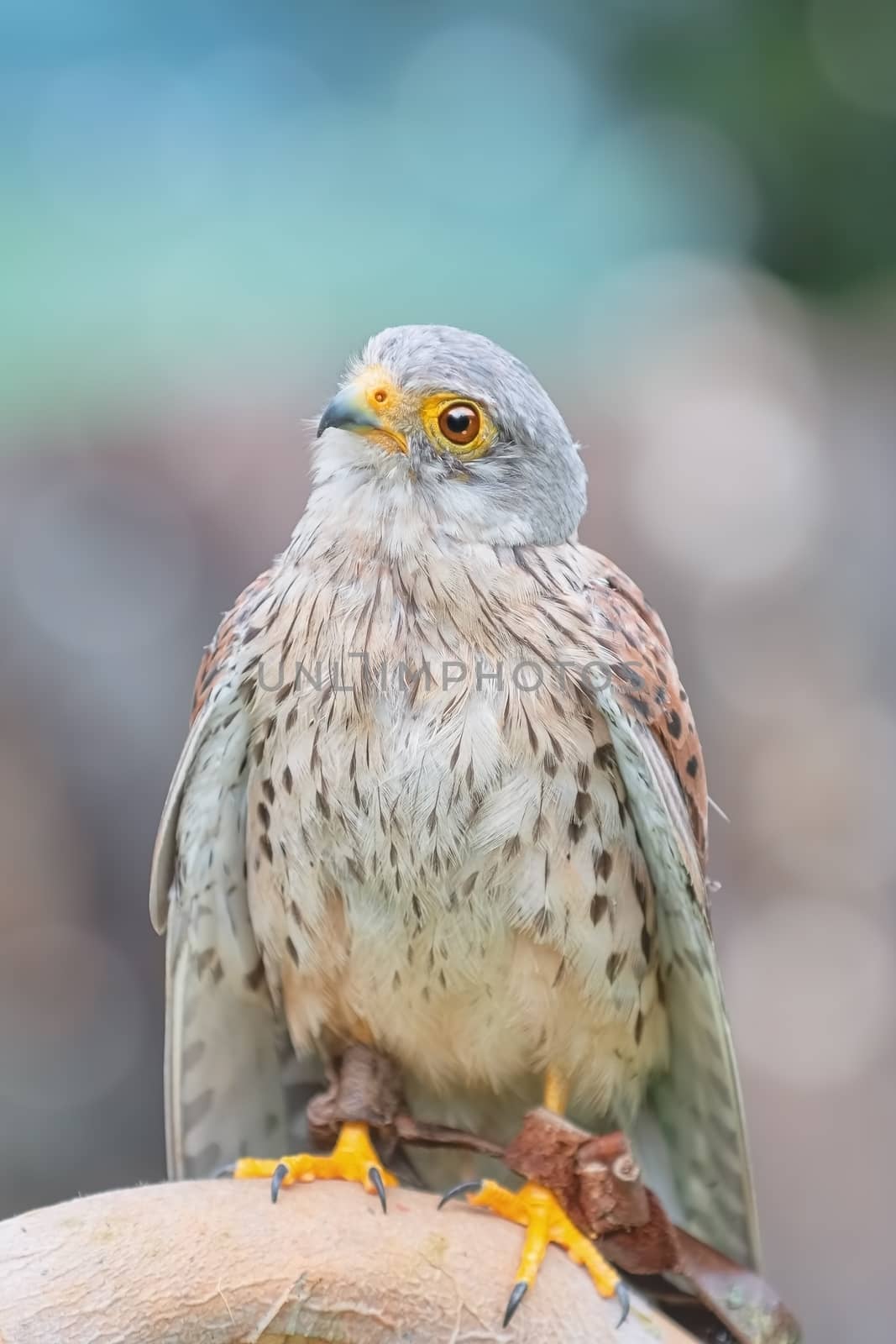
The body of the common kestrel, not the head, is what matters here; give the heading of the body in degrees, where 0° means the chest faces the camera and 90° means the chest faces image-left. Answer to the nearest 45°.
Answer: approximately 0°
